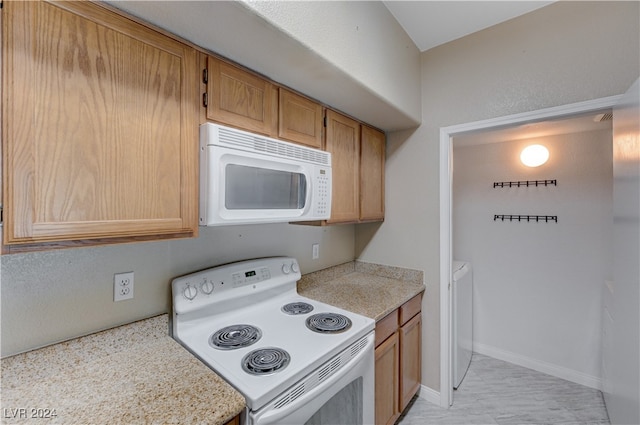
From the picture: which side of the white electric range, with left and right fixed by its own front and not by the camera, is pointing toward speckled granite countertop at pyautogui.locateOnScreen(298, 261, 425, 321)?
left

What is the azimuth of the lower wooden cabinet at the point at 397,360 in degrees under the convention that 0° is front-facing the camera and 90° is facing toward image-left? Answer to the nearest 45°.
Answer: approximately 315°

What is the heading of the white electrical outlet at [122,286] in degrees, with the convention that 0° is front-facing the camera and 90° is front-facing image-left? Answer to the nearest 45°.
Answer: approximately 315°

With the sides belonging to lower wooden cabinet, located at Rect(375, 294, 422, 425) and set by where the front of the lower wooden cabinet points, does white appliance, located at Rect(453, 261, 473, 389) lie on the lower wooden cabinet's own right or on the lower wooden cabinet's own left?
on the lower wooden cabinet's own left

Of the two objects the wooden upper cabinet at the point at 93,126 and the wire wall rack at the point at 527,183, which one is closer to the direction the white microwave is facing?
the wire wall rack

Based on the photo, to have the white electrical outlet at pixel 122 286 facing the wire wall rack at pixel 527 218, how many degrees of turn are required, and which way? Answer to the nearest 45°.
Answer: approximately 45° to its left

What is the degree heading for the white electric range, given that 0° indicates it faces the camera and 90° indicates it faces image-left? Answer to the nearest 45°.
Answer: approximately 315°

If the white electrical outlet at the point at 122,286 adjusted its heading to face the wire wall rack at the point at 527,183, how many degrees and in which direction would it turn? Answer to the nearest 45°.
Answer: approximately 45° to its left

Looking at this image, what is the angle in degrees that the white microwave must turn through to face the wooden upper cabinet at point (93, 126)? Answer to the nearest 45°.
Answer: approximately 90° to its right
